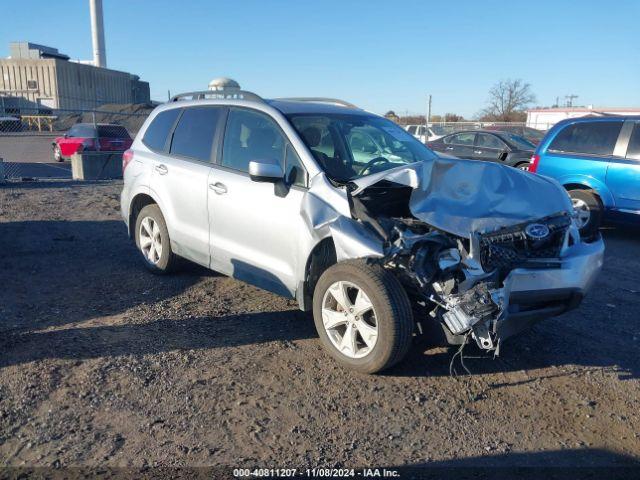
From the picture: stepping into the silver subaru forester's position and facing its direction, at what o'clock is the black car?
The black car is roughly at 8 o'clock from the silver subaru forester.

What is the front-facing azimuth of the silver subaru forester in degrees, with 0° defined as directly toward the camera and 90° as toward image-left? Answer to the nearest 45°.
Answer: approximately 315°

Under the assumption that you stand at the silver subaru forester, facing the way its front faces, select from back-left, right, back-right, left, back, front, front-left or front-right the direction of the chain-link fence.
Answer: back

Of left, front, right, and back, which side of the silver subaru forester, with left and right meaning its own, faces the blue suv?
left
